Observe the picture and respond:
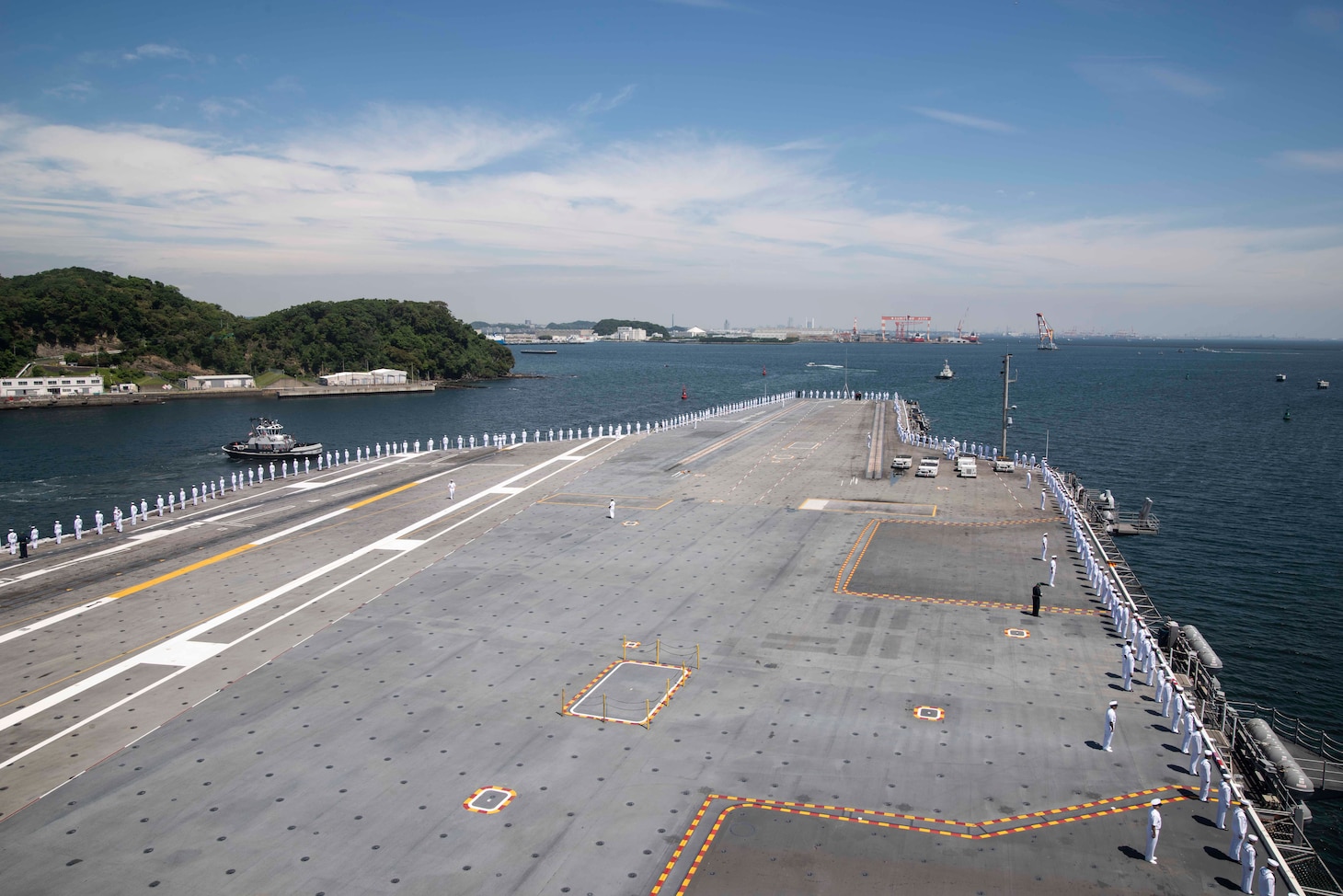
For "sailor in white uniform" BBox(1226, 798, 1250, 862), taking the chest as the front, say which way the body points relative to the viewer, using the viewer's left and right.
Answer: facing to the right of the viewer

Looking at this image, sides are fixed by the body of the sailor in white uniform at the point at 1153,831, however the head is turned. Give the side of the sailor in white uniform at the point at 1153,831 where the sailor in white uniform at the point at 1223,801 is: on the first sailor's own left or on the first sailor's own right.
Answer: on the first sailor's own left

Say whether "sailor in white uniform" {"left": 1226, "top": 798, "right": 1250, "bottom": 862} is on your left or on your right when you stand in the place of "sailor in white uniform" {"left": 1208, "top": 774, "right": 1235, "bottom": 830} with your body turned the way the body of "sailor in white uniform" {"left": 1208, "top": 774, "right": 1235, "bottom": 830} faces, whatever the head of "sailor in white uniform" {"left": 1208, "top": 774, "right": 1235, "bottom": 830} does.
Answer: on your right

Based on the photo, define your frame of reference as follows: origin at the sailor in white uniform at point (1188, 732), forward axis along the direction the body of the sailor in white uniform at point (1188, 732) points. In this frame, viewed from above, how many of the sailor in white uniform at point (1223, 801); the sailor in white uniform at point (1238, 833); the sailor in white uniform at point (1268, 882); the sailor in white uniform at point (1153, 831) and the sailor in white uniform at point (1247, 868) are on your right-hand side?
5

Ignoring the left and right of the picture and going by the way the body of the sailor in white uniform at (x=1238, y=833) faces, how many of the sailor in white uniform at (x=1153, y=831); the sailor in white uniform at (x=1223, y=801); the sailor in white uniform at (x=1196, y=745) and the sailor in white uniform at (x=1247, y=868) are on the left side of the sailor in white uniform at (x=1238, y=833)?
2

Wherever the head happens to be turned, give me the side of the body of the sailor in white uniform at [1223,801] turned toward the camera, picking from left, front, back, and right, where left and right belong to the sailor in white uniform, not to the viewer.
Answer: right

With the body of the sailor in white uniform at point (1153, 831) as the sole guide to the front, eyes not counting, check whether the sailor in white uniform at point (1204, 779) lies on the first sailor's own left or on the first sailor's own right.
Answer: on the first sailor's own left

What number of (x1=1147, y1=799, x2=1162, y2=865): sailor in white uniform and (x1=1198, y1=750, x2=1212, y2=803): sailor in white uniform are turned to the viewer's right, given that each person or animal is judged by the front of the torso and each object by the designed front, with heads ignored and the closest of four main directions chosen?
2
